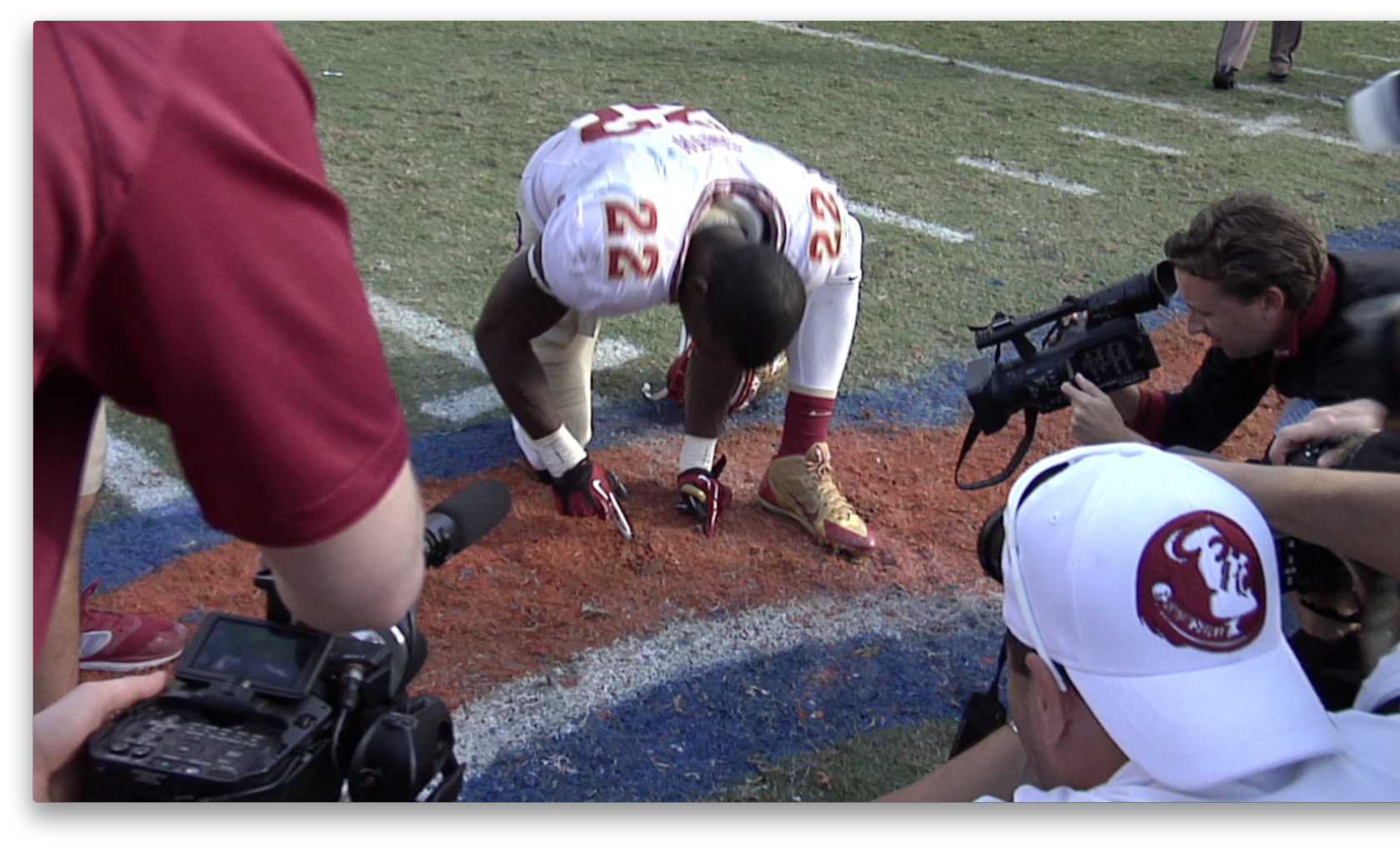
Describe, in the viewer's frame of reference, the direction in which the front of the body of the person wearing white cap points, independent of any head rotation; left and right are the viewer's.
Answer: facing away from the viewer and to the left of the viewer

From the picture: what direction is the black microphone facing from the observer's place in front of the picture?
facing away from the viewer and to the right of the viewer

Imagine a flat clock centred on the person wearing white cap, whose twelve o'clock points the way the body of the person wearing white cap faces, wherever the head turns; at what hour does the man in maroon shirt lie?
The man in maroon shirt is roughly at 9 o'clock from the person wearing white cap.

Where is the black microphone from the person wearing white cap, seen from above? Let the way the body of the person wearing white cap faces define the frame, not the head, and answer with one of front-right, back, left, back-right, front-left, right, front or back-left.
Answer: front-left

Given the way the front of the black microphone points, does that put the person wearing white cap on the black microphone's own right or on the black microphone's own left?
on the black microphone's own right

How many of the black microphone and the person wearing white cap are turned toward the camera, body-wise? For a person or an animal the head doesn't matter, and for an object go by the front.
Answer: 0
